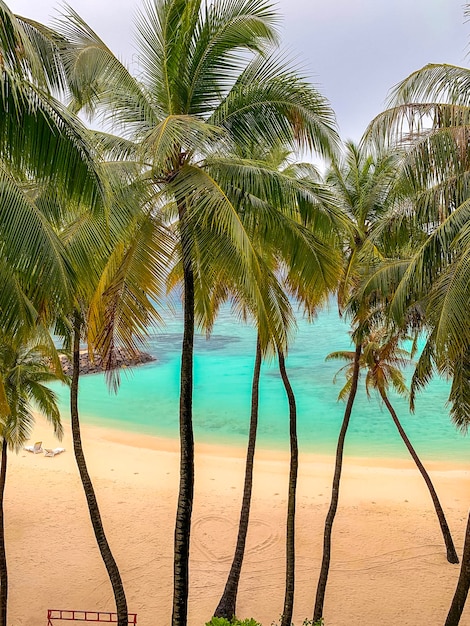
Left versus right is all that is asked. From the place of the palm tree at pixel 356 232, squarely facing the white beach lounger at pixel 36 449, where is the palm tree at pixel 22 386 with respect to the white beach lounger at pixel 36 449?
left

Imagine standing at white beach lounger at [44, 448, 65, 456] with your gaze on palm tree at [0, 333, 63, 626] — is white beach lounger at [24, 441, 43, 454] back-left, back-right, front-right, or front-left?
back-right
